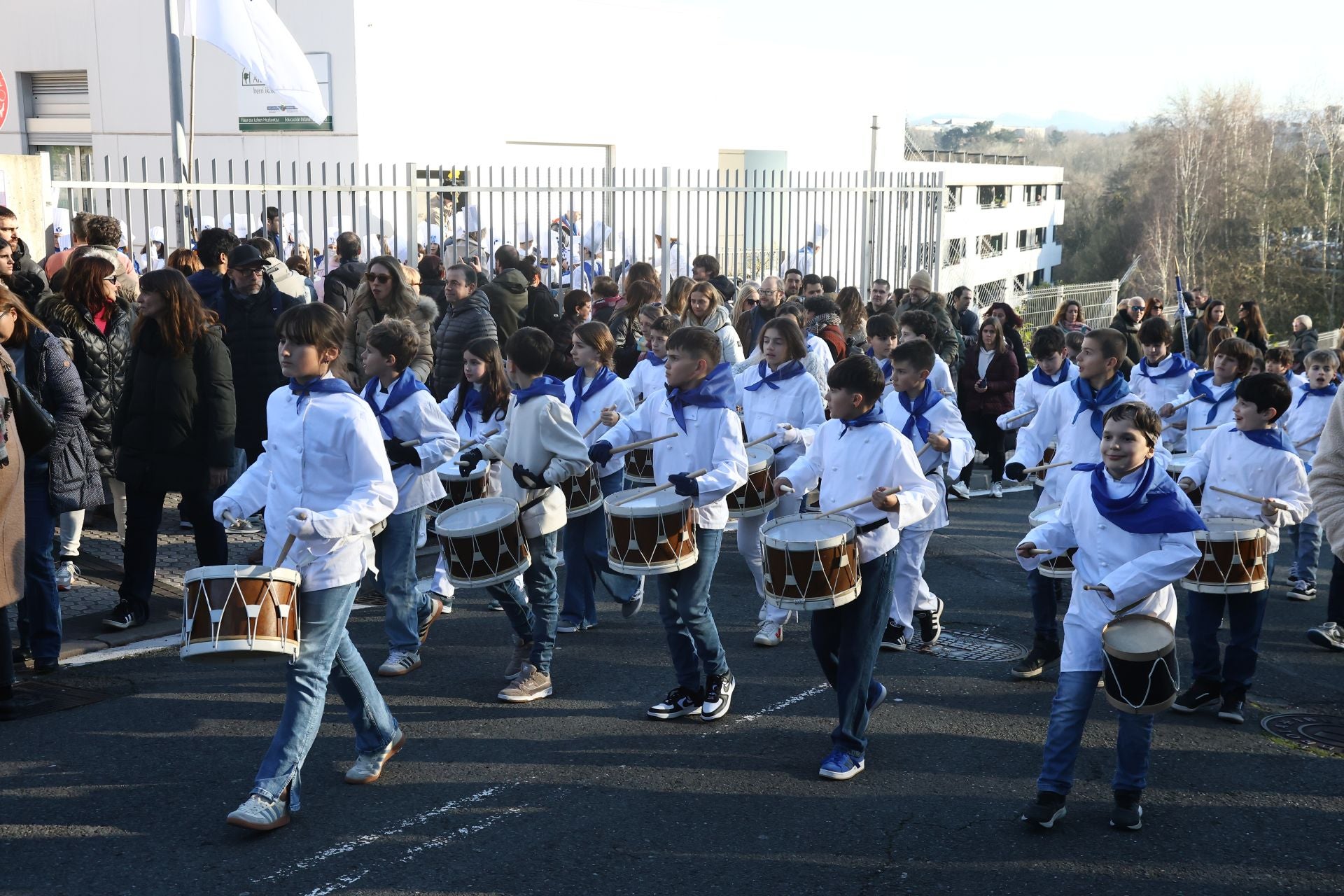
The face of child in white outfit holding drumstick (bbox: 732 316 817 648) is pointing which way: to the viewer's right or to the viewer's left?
to the viewer's left

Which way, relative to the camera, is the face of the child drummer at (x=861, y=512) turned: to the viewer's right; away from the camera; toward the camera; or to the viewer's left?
to the viewer's left

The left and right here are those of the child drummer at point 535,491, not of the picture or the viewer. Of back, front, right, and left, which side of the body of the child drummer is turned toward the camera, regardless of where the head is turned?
left

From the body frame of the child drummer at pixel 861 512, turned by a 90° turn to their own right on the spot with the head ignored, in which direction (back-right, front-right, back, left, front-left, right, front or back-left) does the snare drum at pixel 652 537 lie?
front-left

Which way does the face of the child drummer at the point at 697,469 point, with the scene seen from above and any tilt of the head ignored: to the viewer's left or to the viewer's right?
to the viewer's left

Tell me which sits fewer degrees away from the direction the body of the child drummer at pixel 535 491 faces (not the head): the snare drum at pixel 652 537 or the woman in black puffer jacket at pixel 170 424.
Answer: the woman in black puffer jacket

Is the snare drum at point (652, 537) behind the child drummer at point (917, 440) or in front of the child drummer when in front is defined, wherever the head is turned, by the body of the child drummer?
in front

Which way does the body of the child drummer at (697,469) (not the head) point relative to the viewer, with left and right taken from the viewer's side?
facing the viewer and to the left of the viewer

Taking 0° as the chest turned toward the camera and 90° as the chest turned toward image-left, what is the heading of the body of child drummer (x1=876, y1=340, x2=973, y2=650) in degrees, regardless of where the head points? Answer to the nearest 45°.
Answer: approximately 45°

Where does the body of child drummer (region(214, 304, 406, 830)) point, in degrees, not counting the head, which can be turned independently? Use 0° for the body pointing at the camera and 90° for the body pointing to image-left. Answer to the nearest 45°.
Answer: approximately 45°

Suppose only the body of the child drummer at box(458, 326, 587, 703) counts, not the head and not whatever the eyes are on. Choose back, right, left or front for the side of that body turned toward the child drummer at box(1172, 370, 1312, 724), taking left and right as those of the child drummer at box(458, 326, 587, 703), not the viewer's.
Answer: back

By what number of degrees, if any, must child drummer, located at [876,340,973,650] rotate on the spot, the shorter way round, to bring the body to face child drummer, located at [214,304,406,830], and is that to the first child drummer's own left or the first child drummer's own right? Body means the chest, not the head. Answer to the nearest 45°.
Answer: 0° — they already face them

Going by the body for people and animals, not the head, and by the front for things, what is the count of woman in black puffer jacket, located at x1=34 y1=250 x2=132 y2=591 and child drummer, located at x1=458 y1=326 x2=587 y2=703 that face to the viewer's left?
1

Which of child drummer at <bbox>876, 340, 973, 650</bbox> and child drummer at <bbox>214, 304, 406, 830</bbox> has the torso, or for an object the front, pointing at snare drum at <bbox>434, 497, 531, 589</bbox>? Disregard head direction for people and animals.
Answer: child drummer at <bbox>876, 340, 973, 650</bbox>

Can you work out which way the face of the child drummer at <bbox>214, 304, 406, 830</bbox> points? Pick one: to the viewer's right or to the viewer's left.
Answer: to the viewer's left

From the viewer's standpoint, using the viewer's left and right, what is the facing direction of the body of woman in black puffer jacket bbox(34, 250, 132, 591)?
facing the viewer and to the right of the viewer

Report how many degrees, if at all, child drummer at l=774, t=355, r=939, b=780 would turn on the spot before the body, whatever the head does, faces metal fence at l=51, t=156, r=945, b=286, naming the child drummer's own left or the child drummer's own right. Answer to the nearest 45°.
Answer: approximately 135° to the child drummer's own right
